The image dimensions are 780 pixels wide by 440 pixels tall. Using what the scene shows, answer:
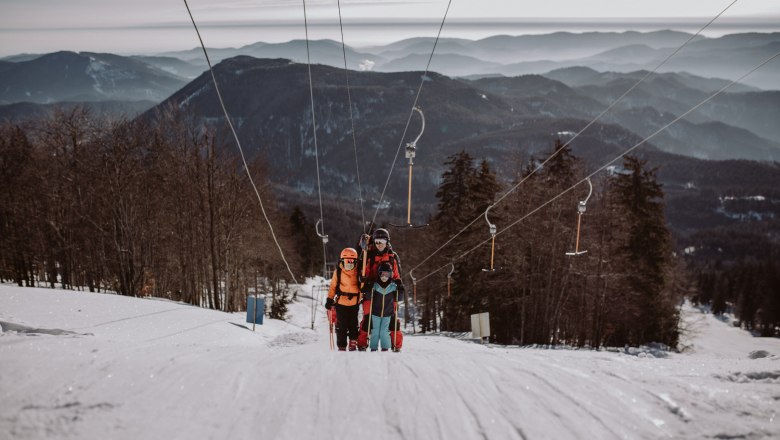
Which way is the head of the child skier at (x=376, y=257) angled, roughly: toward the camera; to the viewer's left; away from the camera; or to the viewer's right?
toward the camera

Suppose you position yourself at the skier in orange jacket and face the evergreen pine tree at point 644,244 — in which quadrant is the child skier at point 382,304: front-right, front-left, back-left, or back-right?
front-right

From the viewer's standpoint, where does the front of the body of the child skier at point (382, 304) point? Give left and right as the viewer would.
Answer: facing the viewer

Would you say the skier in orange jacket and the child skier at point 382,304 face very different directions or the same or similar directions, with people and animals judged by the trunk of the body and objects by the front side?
same or similar directions

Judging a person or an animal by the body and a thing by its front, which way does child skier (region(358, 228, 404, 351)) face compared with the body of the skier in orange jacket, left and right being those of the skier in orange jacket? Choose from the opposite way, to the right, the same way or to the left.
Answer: the same way

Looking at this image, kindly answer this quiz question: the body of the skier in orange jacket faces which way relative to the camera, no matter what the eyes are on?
toward the camera

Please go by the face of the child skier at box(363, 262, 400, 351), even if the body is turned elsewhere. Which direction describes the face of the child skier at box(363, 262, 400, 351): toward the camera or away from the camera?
toward the camera

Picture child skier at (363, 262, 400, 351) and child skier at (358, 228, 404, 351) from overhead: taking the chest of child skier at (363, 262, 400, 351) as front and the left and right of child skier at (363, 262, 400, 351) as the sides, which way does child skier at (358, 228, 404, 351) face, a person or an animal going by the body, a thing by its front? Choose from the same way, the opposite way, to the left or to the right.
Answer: the same way

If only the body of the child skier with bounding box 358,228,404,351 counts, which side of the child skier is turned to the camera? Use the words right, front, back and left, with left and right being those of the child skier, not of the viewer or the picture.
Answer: front
